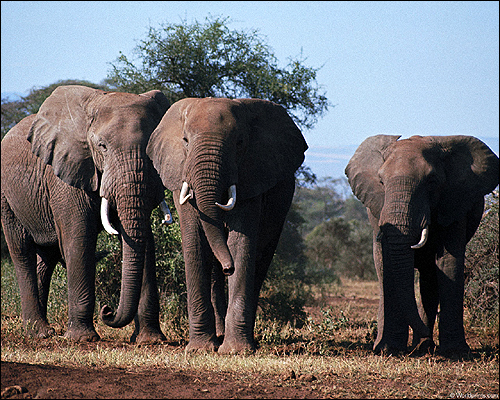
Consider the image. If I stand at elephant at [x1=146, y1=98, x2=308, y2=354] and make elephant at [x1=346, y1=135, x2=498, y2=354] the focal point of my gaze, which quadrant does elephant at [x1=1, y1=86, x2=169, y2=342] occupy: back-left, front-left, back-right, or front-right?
back-left

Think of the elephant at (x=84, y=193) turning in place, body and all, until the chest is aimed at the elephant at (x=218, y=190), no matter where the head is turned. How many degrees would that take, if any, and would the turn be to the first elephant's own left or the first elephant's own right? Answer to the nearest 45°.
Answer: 0° — it already faces it

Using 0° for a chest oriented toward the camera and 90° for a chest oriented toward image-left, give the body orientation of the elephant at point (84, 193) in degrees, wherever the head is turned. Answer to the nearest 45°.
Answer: approximately 315°

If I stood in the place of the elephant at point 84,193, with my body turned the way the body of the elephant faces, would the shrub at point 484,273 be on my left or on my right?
on my left

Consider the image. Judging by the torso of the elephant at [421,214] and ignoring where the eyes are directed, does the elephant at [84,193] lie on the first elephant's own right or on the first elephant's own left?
on the first elephant's own right

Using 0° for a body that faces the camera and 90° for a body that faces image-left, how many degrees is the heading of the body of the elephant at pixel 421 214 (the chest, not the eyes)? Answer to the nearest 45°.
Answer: approximately 0°

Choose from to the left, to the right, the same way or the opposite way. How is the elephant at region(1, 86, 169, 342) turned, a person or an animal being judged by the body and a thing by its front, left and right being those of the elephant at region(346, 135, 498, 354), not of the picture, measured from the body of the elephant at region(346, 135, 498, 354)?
to the left

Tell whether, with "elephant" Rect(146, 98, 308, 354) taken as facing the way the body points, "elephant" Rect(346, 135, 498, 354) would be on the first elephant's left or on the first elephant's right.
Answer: on the first elephant's left

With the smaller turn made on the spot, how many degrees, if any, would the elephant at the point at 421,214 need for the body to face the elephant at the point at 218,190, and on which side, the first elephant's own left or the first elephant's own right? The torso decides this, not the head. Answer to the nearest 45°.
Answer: approximately 45° to the first elephant's own right

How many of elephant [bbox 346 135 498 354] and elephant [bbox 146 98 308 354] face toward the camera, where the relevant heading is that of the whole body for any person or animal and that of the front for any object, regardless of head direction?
2
